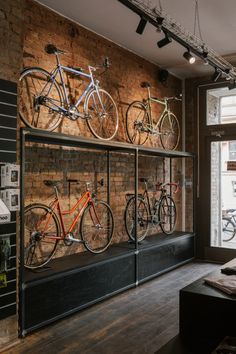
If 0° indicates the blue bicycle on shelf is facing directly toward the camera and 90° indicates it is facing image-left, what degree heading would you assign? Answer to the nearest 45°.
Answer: approximately 225°

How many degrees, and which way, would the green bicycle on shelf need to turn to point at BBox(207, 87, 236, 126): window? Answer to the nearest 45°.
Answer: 0° — it already faces it

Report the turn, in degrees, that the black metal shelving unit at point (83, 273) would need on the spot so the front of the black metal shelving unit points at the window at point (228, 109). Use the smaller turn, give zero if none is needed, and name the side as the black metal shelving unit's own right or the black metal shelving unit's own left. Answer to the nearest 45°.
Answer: approximately 90° to the black metal shelving unit's own left

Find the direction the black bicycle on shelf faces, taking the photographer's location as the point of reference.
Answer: facing away from the viewer and to the right of the viewer

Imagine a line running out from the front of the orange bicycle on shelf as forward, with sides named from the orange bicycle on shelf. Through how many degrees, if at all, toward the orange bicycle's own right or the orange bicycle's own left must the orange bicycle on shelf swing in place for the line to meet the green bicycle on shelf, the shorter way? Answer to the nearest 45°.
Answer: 0° — it already faces it

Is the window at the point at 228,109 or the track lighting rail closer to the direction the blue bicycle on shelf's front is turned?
the window

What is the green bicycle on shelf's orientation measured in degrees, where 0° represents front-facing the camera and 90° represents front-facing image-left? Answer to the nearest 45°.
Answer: approximately 225°

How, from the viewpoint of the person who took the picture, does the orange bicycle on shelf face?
facing away from the viewer and to the right of the viewer

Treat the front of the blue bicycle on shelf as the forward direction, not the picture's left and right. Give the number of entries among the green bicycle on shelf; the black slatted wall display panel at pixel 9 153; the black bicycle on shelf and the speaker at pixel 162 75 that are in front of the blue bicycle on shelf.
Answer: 3

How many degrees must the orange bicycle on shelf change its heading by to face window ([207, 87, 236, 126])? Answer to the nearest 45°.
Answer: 0° — it already faces it

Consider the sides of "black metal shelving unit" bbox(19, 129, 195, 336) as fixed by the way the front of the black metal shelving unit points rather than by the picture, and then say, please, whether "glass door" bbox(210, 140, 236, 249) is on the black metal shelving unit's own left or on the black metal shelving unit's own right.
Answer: on the black metal shelving unit's own left

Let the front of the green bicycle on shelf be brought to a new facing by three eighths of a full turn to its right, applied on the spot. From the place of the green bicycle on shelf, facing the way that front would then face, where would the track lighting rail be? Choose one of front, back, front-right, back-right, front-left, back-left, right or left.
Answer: front
